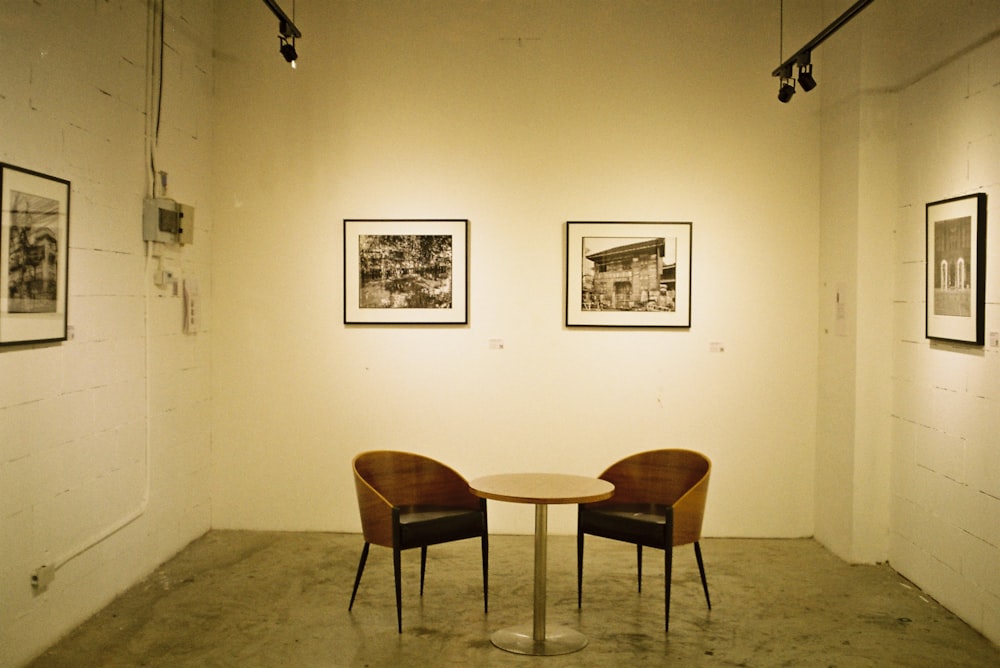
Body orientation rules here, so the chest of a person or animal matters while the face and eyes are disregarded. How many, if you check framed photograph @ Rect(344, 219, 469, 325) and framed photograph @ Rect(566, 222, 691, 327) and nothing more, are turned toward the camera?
2

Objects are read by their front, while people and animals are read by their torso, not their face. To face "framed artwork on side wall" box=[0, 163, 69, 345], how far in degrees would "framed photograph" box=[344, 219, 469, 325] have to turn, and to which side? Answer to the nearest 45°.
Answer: approximately 45° to its right

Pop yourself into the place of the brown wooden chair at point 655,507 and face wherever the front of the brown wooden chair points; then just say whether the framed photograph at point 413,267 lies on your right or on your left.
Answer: on your right

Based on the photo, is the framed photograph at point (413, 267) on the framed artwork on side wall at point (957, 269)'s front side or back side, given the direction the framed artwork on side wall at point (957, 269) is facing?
on the front side

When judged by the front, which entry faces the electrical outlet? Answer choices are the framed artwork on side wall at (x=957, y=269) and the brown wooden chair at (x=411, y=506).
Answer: the framed artwork on side wall

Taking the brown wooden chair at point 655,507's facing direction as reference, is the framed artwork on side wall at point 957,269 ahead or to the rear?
to the rear

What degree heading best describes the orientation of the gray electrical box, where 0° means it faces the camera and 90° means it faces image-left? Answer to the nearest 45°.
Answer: approximately 315°

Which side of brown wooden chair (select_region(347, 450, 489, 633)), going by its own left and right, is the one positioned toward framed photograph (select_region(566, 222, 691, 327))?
left

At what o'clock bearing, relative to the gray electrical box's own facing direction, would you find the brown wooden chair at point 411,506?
The brown wooden chair is roughly at 12 o'clock from the gray electrical box.

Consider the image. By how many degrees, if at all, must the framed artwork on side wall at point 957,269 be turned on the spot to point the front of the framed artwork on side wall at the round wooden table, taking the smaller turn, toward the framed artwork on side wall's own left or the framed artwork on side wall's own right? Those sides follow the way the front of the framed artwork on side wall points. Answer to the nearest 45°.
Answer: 0° — it already faces it

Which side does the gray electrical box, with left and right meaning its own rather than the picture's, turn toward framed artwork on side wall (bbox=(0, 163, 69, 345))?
right
